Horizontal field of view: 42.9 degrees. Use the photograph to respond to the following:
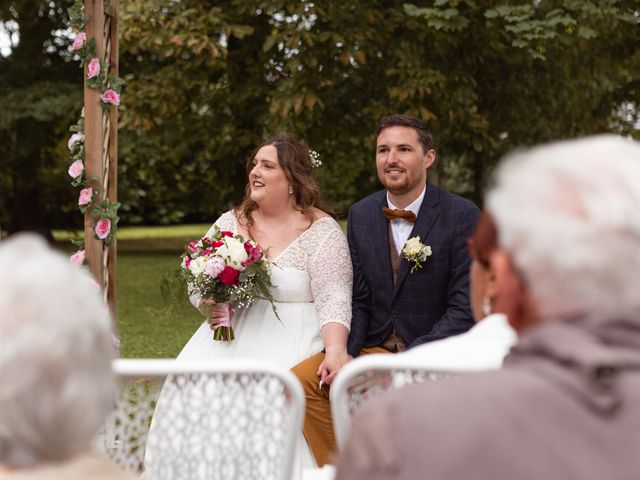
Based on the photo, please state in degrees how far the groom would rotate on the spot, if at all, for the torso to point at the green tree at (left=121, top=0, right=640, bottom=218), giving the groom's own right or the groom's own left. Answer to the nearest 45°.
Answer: approximately 135° to the groom's own right

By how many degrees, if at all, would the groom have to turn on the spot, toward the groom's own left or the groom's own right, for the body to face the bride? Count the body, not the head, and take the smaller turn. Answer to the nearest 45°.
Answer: approximately 45° to the groom's own right

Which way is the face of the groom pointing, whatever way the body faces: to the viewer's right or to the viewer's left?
to the viewer's left

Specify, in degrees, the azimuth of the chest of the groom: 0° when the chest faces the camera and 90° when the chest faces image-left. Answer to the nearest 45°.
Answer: approximately 45°

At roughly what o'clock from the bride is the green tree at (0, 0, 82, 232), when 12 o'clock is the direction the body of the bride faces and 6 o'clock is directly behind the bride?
The green tree is roughly at 4 o'clock from the bride.

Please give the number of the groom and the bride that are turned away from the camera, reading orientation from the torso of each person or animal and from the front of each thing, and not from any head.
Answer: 0

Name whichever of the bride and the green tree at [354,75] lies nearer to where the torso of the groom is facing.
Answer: the bride
